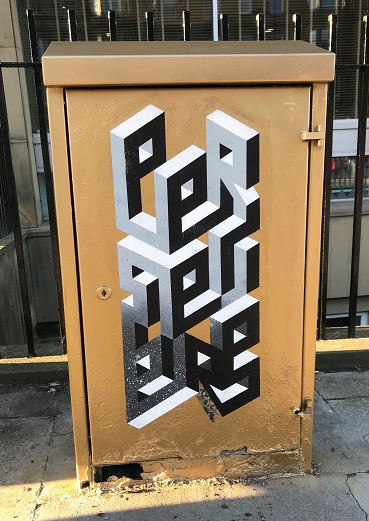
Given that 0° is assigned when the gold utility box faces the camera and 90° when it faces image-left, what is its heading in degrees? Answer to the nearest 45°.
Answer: approximately 0°

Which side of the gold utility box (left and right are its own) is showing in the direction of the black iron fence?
back
